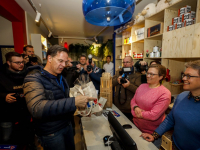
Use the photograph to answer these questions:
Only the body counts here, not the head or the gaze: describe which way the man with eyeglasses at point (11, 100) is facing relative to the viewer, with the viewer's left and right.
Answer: facing the viewer and to the right of the viewer

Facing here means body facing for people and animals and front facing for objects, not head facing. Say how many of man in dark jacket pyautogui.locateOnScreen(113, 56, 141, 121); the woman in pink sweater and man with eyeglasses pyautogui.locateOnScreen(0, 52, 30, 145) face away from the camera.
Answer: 0

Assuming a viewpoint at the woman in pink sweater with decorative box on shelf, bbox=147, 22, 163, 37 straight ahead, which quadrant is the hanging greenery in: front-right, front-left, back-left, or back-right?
front-left

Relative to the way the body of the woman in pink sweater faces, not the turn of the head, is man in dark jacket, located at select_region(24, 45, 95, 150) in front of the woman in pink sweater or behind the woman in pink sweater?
in front

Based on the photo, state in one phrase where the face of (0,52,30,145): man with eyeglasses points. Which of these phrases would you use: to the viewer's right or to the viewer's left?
to the viewer's right

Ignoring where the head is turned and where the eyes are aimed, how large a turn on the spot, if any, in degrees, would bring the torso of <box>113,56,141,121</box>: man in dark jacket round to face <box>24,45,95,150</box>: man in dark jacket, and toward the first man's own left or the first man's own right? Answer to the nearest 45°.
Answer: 0° — they already face them

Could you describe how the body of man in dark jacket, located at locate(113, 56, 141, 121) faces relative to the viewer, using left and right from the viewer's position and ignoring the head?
facing the viewer and to the left of the viewer

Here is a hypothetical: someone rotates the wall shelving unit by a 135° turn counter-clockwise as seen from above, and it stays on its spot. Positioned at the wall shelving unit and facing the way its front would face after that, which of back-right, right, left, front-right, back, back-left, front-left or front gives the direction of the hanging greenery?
back-left
